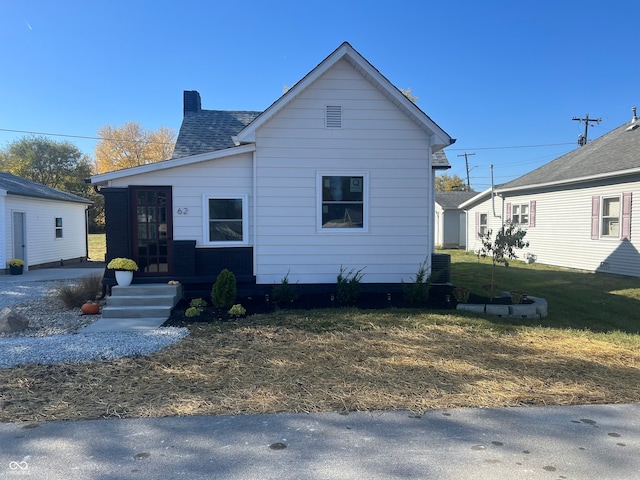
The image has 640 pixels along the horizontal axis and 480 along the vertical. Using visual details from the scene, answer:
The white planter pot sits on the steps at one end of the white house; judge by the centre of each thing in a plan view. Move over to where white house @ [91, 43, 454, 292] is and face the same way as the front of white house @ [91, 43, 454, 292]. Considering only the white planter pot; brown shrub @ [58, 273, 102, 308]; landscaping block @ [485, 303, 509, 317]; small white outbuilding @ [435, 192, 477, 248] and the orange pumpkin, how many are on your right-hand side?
3

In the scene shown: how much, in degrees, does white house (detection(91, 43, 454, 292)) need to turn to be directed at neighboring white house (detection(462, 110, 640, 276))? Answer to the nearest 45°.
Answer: approximately 135° to its left

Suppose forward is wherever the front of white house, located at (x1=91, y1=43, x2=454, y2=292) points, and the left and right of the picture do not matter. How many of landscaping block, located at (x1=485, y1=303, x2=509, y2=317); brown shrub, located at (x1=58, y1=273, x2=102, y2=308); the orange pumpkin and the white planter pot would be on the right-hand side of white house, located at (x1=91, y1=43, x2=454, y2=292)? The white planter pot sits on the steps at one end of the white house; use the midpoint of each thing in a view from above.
3

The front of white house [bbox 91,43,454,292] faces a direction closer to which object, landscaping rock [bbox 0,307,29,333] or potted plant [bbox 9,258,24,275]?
the landscaping rock

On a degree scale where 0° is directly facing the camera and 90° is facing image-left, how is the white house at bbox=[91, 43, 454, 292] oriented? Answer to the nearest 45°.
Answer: approximately 0°

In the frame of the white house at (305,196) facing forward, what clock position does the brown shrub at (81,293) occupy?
The brown shrub is roughly at 3 o'clock from the white house.

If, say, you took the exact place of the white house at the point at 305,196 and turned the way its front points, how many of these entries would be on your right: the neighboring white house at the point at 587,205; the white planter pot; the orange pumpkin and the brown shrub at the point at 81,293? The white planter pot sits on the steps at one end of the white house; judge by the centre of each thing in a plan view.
3

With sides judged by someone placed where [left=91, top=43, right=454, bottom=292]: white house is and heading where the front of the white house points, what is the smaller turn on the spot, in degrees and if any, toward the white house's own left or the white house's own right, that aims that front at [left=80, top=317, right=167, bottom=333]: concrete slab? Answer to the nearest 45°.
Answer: approximately 45° to the white house's own right

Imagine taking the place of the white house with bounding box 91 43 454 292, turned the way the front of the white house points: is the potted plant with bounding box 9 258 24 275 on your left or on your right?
on your right

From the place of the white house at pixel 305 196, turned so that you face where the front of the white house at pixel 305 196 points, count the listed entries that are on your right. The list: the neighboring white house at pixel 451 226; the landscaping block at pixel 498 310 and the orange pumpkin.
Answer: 1

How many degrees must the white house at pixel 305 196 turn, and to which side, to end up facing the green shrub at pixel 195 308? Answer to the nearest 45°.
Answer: approximately 45° to its right

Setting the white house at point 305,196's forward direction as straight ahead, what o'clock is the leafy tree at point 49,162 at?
The leafy tree is roughly at 5 o'clock from the white house.
